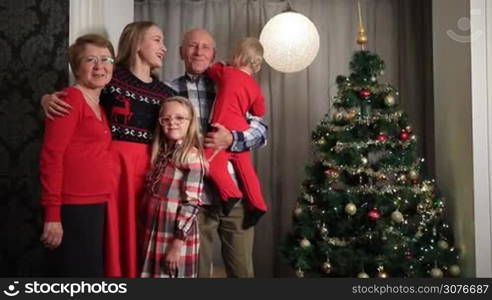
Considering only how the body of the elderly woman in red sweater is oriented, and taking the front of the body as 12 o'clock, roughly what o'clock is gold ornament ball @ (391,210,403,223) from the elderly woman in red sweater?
The gold ornament ball is roughly at 10 o'clock from the elderly woman in red sweater.

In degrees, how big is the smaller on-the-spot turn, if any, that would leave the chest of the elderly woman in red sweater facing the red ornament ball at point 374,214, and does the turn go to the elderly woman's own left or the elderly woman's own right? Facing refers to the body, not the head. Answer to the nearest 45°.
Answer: approximately 45° to the elderly woman's own left

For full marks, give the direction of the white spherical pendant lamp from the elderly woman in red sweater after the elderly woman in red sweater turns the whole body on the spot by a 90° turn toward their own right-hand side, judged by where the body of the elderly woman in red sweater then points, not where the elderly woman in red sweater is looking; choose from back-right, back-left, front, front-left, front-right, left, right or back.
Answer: back

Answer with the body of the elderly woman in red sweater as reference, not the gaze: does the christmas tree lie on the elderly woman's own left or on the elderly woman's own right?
on the elderly woman's own left

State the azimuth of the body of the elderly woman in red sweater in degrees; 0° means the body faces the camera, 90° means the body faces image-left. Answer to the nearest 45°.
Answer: approximately 315°

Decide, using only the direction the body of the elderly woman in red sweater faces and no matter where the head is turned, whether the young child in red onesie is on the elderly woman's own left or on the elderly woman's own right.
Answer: on the elderly woman's own left

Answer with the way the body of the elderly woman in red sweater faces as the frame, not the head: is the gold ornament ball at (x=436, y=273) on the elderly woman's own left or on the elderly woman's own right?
on the elderly woman's own left
